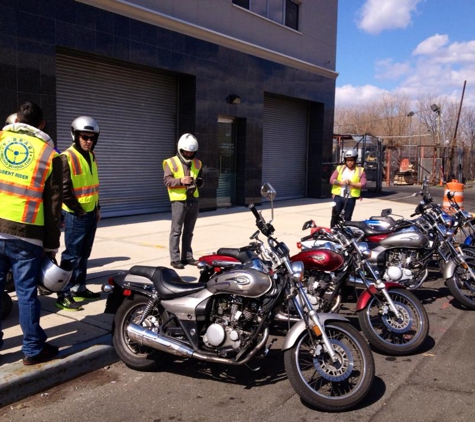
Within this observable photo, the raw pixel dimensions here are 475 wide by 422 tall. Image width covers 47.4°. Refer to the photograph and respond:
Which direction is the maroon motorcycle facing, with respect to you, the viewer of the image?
facing the viewer and to the right of the viewer

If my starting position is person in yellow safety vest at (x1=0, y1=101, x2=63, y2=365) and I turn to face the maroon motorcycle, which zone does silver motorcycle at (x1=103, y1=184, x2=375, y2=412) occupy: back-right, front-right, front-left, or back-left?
front-right

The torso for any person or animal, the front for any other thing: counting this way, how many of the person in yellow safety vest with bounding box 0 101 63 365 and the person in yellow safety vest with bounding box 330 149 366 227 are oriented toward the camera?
1

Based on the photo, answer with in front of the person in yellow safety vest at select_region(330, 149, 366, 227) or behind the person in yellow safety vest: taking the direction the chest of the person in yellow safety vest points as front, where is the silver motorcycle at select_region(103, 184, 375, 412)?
in front

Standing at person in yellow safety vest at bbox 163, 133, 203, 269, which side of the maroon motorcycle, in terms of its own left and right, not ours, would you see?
back

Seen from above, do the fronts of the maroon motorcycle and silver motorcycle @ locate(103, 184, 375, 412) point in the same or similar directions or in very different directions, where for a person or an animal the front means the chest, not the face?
same or similar directions

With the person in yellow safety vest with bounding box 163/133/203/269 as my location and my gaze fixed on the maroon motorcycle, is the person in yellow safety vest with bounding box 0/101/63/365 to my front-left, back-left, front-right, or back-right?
front-right

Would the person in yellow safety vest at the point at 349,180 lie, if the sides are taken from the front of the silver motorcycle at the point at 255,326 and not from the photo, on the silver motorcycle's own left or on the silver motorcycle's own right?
on the silver motorcycle's own left

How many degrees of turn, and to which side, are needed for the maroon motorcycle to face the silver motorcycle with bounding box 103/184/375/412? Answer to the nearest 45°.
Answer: approximately 90° to its right

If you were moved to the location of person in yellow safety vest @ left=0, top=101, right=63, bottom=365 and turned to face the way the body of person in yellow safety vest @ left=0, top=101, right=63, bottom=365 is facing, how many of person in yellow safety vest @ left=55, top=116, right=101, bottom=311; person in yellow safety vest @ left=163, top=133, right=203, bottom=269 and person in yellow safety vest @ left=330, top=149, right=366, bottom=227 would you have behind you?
0

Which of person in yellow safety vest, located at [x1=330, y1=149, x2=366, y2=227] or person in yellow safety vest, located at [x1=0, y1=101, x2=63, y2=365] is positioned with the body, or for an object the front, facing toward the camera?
person in yellow safety vest, located at [x1=330, y1=149, x2=366, y2=227]

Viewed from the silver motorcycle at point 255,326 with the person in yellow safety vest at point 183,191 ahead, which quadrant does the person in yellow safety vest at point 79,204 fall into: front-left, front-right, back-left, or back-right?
front-left

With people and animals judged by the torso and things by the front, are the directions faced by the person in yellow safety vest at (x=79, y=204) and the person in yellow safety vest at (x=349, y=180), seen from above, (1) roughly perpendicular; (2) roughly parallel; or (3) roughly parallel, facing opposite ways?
roughly perpendicular
